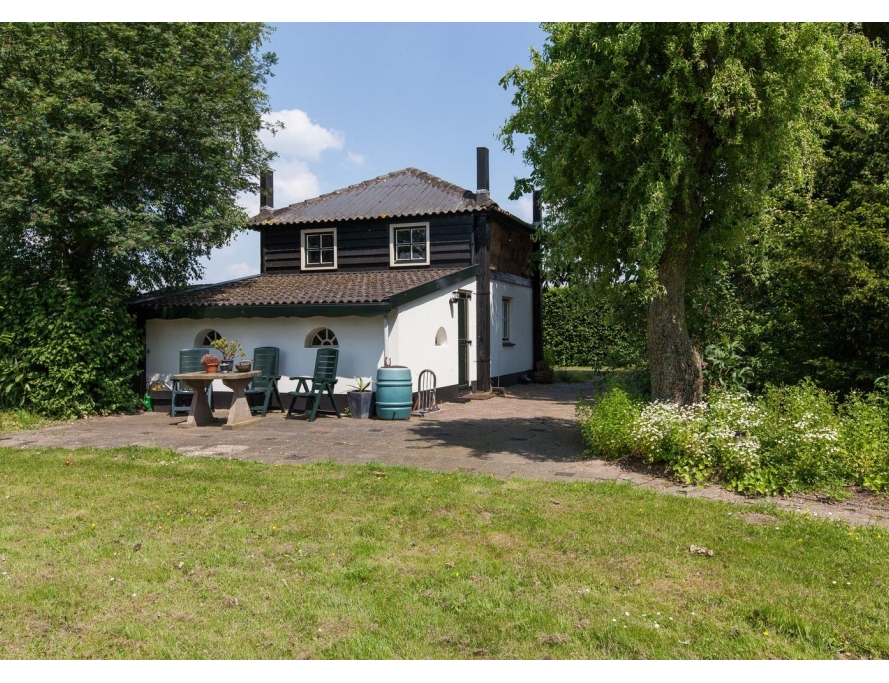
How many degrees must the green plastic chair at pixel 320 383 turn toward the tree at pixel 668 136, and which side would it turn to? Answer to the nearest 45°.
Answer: approximately 90° to its left

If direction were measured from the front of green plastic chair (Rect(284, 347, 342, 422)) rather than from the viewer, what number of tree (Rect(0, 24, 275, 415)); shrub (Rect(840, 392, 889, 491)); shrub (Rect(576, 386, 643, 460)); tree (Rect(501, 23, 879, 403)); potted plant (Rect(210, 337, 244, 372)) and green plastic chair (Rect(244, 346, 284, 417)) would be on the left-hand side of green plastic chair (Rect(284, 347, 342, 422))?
3

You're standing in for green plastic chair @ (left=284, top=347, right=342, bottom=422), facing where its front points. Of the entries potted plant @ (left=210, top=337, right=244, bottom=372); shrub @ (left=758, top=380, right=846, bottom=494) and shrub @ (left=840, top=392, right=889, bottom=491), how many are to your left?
2

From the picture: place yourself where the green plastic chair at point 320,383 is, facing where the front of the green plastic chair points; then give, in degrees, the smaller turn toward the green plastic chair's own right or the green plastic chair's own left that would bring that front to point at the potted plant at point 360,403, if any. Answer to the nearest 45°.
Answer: approximately 135° to the green plastic chair's own left

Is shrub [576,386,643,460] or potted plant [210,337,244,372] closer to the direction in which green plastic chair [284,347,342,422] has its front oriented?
the potted plant

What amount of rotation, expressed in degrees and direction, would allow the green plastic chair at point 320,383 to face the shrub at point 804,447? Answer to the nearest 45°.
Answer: approximately 90° to its left

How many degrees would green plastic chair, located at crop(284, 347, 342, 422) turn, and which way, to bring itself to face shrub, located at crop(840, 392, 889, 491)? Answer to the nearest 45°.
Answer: approximately 90° to its left

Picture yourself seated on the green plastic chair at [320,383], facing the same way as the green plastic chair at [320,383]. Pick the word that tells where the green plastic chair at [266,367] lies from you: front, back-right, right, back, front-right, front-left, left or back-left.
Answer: right

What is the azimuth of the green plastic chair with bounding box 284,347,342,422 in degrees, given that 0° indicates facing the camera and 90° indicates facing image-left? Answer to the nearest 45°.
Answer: approximately 45°

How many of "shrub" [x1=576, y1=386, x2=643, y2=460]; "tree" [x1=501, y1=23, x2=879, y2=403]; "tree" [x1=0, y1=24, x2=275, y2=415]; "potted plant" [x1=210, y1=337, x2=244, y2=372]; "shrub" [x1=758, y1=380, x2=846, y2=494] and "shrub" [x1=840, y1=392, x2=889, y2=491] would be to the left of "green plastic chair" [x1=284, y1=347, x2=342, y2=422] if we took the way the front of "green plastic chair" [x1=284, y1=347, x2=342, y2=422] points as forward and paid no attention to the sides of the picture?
4

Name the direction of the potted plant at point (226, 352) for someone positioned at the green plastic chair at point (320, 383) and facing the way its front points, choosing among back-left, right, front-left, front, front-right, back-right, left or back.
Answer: front-right

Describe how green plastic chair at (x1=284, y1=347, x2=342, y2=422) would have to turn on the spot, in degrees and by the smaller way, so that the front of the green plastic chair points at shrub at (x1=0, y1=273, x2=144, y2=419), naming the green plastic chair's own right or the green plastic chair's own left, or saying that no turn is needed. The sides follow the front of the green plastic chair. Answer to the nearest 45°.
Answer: approximately 45° to the green plastic chair's own right

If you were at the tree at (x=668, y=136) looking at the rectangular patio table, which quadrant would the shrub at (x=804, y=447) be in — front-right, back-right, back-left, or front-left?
back-left
